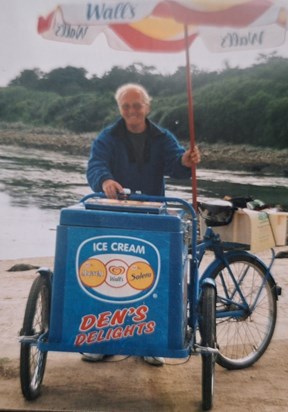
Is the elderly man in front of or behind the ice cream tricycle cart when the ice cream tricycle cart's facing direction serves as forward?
behind

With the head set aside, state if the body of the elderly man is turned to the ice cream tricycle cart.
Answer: yes

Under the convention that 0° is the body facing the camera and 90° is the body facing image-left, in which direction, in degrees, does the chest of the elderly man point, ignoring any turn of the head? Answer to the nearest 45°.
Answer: approximately 0°

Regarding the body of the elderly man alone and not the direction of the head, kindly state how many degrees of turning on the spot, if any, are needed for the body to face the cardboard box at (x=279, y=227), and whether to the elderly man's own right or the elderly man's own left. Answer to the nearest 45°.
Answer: approximately 90° to the elderly man's own left

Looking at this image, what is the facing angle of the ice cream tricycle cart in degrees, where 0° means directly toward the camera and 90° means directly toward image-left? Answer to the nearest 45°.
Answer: approximately 45°
